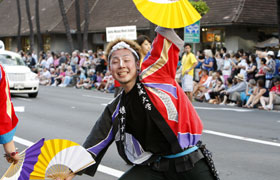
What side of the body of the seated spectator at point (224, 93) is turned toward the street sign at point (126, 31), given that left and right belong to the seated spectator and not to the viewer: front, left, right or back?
right

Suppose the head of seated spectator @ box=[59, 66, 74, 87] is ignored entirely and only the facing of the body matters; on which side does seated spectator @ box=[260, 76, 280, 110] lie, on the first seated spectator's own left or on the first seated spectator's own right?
on the first seated spectator's own left

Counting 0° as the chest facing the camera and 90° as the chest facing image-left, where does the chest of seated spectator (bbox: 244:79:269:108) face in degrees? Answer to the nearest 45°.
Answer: approximately 45°

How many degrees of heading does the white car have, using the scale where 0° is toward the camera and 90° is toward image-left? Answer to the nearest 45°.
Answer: approximately 315°

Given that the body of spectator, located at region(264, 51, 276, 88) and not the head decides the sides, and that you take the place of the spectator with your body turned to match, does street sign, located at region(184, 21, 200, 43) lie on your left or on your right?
on your right
